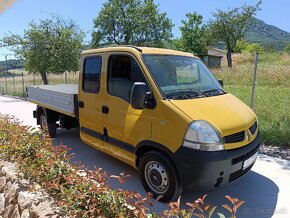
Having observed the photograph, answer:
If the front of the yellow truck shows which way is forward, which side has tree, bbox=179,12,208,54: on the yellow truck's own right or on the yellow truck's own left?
on the yellow truck's own left

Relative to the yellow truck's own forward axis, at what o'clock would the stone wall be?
The stone wall is roughly at 2 o'clock from the yellow truck.

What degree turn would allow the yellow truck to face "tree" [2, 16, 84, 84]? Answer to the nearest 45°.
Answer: approximately 180°

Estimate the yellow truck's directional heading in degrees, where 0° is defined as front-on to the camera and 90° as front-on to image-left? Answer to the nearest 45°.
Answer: approximately 315°

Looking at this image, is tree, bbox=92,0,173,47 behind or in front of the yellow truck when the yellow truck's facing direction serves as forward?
behind

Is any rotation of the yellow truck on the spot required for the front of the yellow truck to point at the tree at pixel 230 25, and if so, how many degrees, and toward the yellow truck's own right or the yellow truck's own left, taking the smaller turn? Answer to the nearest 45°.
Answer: approximately 135° to the yellow truck's own left
